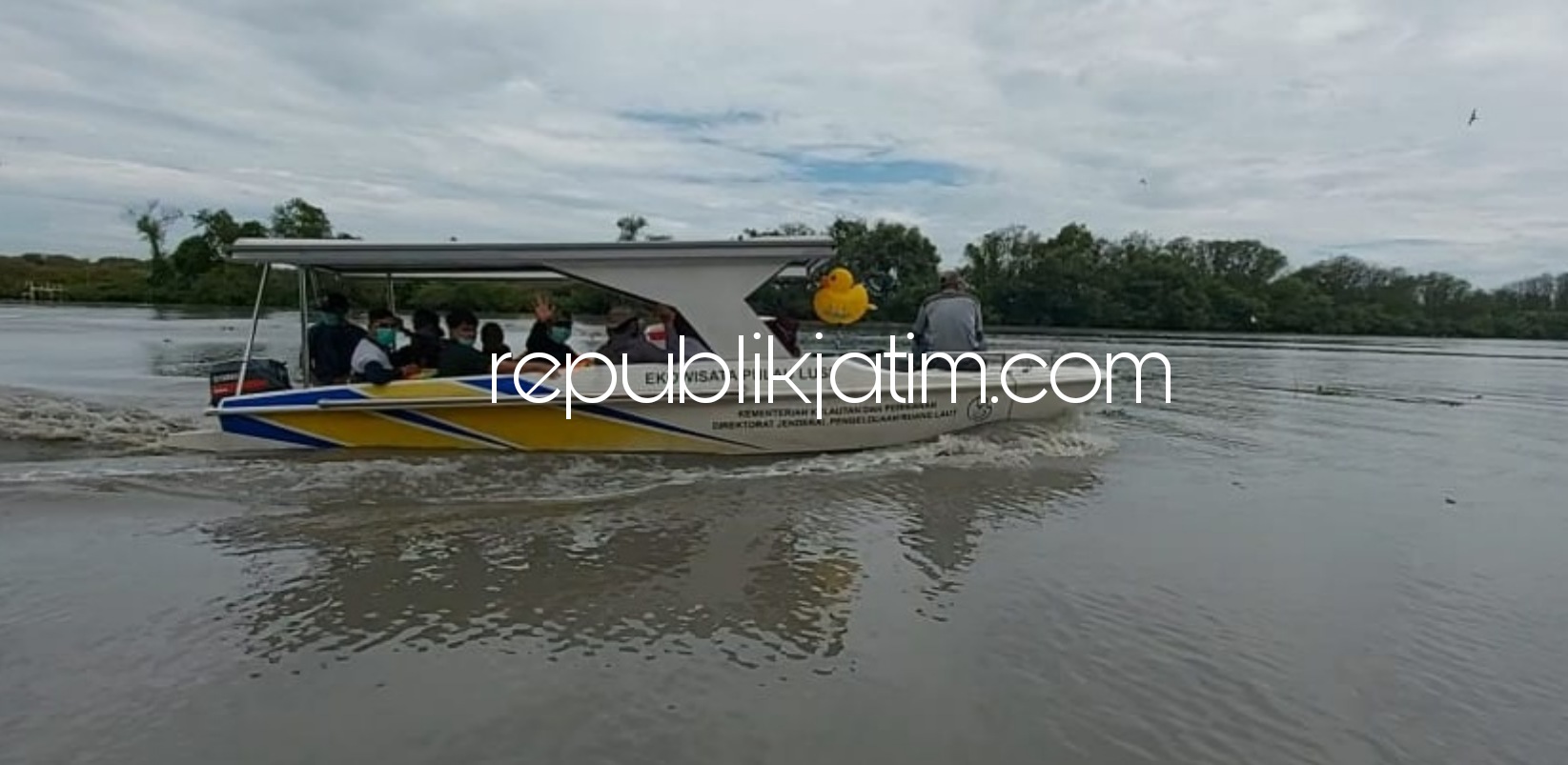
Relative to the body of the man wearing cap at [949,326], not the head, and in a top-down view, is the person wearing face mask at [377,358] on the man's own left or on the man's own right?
on the man's own left

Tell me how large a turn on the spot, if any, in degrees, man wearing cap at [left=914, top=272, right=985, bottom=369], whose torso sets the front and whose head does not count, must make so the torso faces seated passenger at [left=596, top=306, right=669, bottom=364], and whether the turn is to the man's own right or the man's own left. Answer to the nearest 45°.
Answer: approximately 135° to the man's own left

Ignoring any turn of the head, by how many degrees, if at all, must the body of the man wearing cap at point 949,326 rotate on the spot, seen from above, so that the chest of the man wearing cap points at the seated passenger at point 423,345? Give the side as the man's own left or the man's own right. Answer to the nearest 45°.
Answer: approximately 90° to the man's own left

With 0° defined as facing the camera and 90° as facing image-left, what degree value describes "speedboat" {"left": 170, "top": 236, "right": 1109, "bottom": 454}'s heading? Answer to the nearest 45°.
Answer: approximately 270°

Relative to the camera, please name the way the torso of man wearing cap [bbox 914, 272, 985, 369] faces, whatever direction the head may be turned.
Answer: away from the camera
